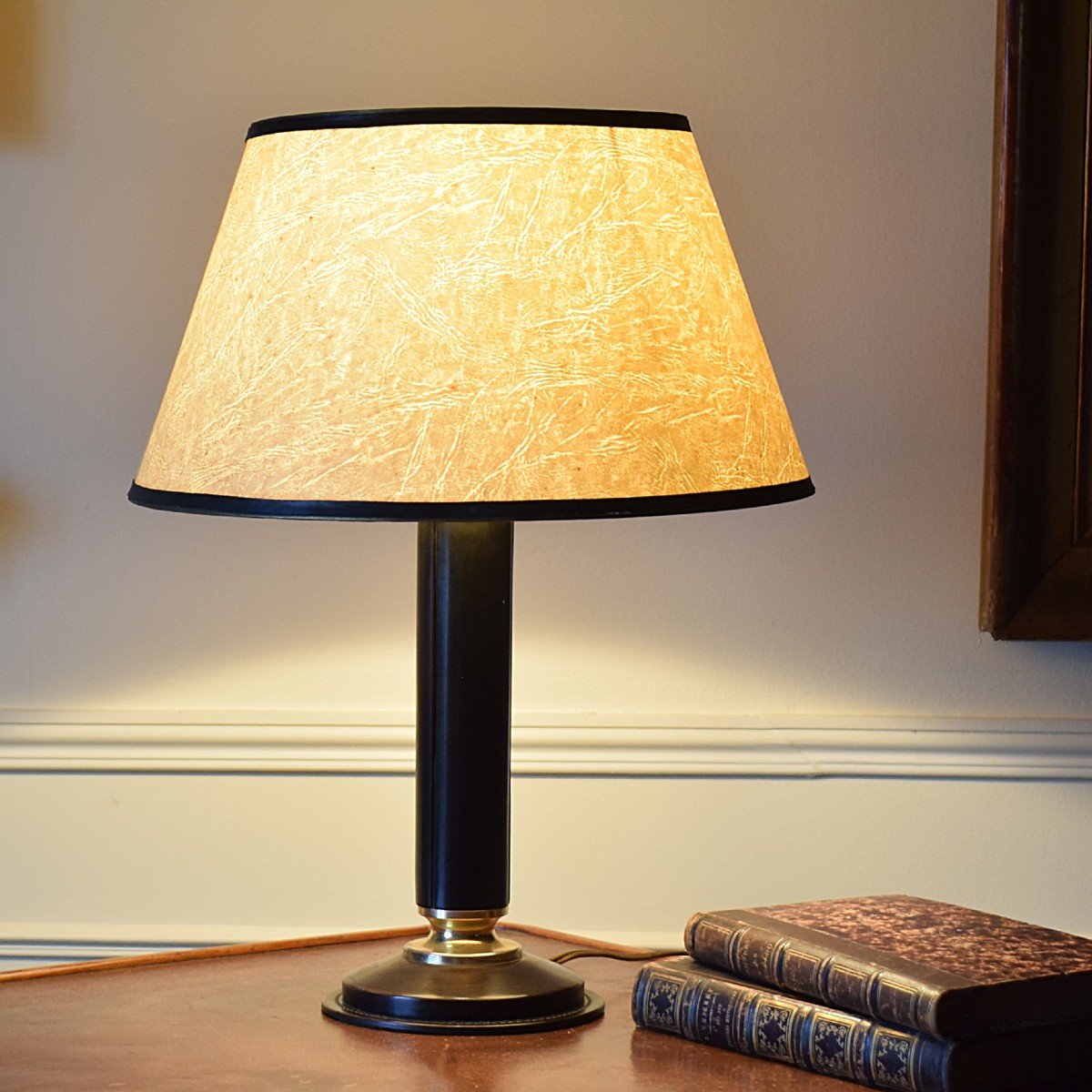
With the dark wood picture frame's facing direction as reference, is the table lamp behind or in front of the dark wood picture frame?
in front

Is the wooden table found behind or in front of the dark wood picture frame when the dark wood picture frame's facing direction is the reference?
in front

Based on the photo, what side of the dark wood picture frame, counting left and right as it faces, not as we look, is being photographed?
front
